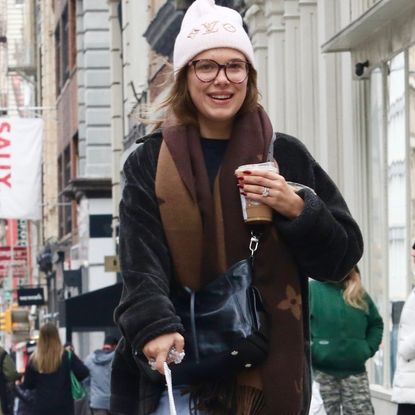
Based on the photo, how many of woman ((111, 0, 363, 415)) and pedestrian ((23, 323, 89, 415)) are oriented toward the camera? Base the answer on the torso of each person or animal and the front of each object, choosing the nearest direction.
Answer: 1

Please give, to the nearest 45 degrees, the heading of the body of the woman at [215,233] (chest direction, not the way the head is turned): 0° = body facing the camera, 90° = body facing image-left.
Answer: approximately 0°

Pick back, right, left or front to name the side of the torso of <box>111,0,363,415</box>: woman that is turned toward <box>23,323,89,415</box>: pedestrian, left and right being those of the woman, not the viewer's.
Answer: back

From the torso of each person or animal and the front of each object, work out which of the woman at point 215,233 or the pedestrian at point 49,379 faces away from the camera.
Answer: the pedestrian

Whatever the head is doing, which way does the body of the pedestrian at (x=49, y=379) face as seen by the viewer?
away from the camera

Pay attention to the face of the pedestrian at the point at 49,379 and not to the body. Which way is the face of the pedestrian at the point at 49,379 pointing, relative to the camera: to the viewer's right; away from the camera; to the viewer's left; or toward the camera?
away from the camera

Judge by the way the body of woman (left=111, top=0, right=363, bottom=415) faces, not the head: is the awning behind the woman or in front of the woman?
behind

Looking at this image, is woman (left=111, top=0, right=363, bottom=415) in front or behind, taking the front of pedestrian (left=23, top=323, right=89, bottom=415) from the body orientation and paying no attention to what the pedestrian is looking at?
behind
